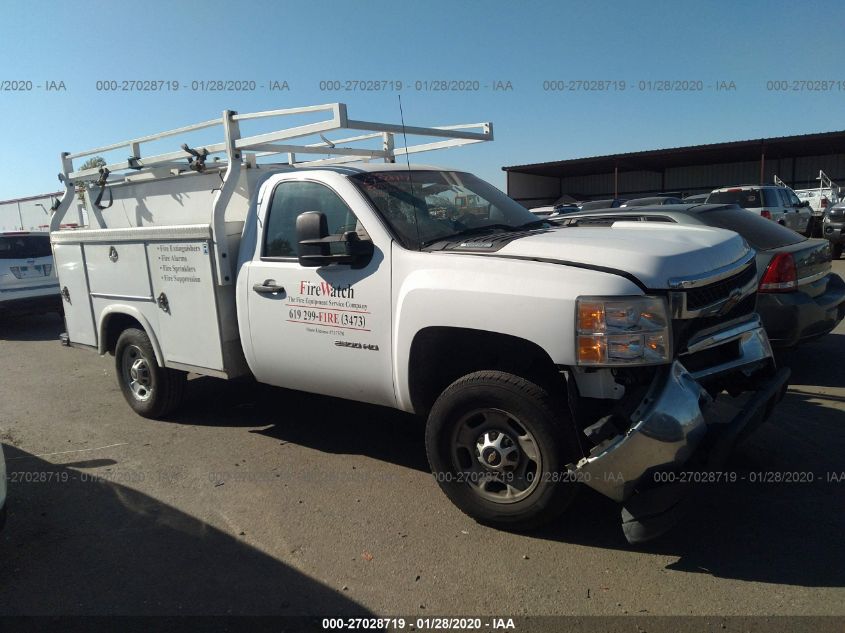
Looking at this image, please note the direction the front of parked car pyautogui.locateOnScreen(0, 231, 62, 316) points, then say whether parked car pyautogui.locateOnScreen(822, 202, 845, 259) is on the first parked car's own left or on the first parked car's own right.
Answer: on the first parked car's own right

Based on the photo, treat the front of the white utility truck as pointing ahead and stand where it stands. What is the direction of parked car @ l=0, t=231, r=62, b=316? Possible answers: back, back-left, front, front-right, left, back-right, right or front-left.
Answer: back

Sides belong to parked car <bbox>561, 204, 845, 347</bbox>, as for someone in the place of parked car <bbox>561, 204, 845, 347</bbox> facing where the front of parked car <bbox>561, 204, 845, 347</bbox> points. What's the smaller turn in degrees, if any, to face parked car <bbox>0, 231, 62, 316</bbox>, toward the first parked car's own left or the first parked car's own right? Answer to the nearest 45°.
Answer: approximately 45° to the first parked car's own left

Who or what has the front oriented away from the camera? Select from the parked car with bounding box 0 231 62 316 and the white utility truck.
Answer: the parked car

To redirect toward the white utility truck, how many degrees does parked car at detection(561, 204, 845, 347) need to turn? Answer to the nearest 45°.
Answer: approximately 90° to its left

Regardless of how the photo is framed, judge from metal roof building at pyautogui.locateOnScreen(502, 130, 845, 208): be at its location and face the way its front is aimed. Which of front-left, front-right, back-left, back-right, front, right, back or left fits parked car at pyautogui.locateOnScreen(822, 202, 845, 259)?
front-left

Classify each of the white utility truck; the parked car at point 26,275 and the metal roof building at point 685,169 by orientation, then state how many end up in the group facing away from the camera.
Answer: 1

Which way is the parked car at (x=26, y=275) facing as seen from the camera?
away from the camera

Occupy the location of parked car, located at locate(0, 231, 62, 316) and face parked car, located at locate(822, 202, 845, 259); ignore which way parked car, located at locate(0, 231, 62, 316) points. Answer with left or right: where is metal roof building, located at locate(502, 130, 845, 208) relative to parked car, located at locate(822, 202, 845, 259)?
left

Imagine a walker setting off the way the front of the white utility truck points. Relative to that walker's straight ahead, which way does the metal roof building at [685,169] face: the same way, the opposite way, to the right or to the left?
to the right

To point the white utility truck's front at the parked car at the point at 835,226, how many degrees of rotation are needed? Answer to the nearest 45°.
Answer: approximately 90° to its left

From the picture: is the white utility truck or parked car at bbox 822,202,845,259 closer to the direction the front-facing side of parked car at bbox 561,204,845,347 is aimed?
the parked car

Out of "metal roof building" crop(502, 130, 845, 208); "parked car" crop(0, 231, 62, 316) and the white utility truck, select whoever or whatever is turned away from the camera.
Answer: the parked car

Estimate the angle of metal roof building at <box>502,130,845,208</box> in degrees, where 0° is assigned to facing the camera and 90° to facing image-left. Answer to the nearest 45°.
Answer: approximately 45°

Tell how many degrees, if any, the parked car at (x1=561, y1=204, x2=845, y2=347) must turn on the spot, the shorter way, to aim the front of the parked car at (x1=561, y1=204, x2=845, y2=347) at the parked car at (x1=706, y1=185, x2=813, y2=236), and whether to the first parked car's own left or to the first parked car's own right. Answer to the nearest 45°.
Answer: approximately 45° to the first parked car's own right

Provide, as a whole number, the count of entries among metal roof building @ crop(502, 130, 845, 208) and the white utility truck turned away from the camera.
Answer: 0

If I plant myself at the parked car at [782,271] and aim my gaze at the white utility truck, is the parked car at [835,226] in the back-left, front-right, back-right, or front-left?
back-right
